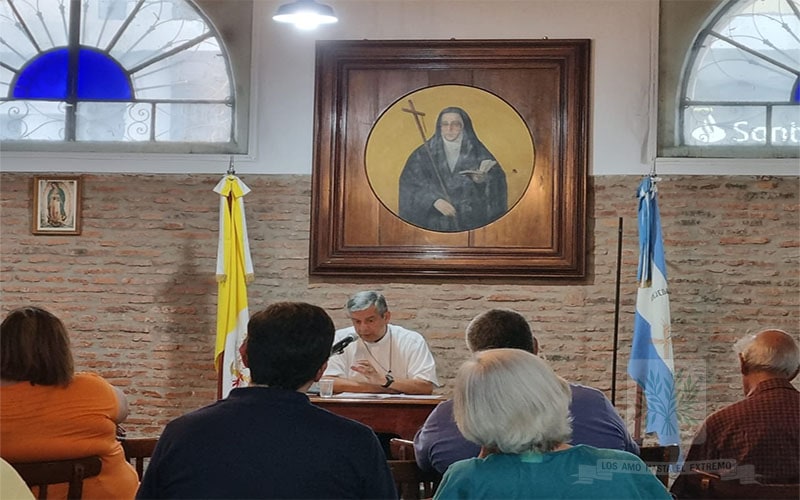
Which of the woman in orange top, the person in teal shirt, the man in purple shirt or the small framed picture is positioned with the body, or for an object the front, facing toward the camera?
the small framed picture

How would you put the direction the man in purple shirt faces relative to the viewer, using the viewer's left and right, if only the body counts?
facing away from the viewer

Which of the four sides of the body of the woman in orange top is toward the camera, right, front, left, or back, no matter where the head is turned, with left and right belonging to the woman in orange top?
back

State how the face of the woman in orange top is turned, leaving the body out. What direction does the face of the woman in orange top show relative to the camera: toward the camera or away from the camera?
away from the camera

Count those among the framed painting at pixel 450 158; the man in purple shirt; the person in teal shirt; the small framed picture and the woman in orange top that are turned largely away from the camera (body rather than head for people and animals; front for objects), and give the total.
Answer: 3

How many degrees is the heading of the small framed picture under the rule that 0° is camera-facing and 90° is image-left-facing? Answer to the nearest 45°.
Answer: approximately 0°

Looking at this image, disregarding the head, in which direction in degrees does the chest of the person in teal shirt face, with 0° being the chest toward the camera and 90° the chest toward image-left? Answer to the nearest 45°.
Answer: approximately 180°

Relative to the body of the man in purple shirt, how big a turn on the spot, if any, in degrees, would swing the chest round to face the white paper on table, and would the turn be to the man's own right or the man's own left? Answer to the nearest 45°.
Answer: approximately 45° to the man's own left

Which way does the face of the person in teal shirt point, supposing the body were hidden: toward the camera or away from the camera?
away from the camera

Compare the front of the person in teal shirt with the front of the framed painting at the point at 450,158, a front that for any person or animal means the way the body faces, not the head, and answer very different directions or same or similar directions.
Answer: very different directions

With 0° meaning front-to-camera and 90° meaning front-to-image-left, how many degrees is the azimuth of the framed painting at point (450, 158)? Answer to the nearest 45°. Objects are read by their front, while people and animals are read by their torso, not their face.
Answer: approximately 0°

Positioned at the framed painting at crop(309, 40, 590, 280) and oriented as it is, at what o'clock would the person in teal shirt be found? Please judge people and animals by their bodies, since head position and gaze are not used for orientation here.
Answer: The person in teal shirt is roughly at 12 o'clock from the framed painting.
